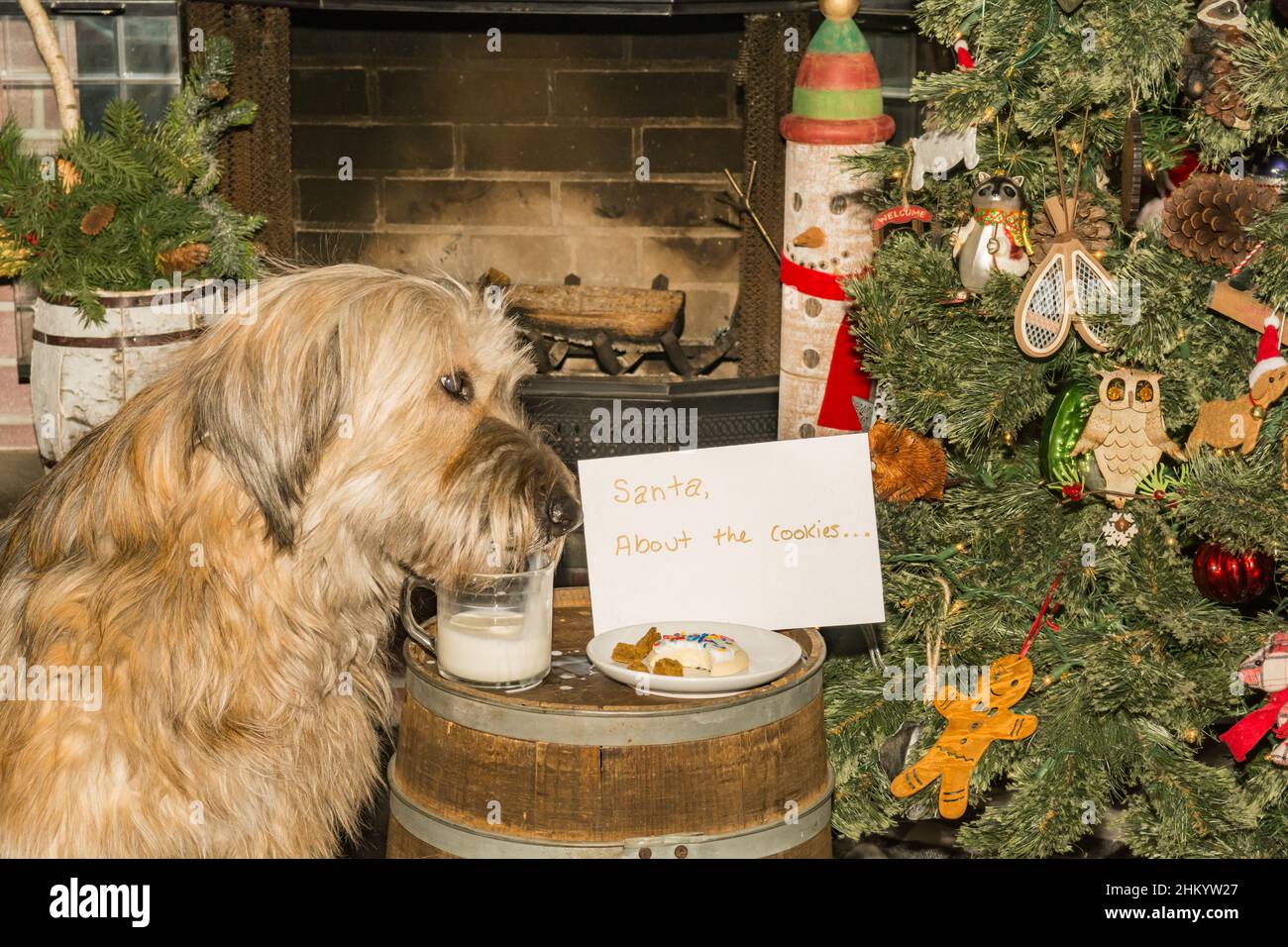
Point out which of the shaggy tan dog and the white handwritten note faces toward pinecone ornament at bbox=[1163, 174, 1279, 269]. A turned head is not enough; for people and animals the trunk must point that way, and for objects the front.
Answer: the shaggy tan dog

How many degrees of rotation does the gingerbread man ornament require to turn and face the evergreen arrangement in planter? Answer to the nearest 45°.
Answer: approximately 135° to its right

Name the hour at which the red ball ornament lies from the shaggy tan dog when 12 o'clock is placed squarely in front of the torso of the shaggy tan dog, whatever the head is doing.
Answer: The red ball ornament is roughly at 12 o'clock from the shaggy tan dog.

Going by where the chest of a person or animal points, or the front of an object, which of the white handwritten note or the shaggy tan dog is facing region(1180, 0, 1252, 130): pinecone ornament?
the shaggy tan dog

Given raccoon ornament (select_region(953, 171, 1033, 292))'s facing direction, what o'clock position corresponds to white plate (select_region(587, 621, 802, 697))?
The white plate is roughly at 1 o'clock from the raccoon ornament.

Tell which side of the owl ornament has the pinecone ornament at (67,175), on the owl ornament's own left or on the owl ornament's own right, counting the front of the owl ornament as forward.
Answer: on the owl ornament's own right

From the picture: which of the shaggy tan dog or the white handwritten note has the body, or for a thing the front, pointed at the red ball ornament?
the shaggy tan dog

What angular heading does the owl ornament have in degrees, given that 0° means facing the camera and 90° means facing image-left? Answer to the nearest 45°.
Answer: approximately 0°

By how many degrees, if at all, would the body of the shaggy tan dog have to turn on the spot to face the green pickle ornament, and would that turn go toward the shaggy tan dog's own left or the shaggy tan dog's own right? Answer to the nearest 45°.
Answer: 0° — it already faces it

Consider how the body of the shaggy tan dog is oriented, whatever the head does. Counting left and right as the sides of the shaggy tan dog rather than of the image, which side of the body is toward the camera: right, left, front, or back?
right
